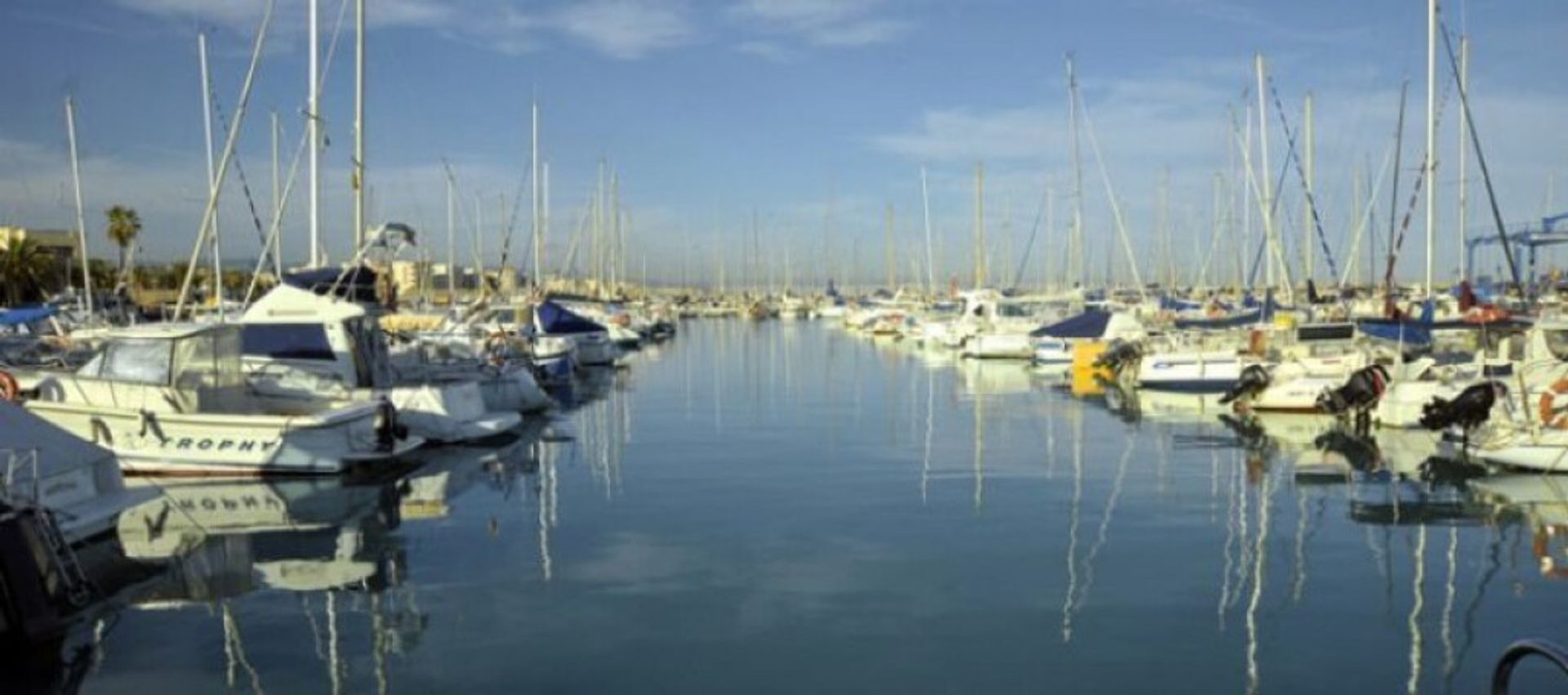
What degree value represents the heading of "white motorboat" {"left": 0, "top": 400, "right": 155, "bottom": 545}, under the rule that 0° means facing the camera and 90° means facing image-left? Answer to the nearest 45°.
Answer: approximately 135°

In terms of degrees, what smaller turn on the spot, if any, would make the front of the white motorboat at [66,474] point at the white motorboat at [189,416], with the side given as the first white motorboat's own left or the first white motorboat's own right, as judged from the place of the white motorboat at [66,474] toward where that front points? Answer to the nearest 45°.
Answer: approximately 45° to the first white motorboat's own right

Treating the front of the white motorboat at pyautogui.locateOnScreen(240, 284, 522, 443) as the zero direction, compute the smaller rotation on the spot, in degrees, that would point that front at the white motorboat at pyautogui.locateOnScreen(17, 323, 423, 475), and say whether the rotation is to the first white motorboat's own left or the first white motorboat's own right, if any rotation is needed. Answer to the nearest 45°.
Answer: approximately 90° to the first white motorboat's own left

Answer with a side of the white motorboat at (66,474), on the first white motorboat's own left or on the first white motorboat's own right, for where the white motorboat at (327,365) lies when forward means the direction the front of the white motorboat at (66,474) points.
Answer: on the first white motorboat's own right
